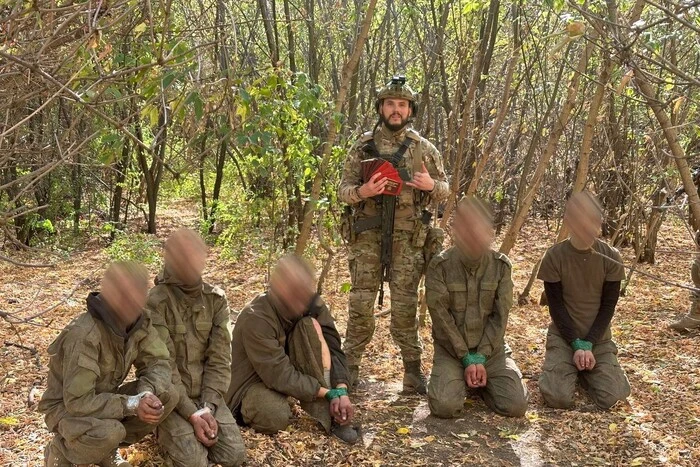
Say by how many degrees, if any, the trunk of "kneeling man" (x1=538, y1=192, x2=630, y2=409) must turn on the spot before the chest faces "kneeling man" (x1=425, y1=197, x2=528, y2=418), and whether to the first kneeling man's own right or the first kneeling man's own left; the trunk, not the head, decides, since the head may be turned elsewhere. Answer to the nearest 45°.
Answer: approximately 45° to the first kneeling man's own right

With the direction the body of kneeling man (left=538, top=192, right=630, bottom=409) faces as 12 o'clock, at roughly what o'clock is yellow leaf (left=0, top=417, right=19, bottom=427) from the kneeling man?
The yellow leaf is roughly at 2 o'clock from the kneeling man.

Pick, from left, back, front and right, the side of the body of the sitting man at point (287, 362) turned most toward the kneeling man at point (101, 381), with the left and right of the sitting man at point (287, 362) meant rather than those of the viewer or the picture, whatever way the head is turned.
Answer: right

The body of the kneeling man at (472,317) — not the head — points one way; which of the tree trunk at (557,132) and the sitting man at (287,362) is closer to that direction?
the sitting man

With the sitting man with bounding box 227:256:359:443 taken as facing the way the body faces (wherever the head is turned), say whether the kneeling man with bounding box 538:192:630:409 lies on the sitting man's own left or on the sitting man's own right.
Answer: on the sitting man's own left

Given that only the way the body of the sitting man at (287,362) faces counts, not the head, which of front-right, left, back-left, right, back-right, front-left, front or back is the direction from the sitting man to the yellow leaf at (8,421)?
back-right

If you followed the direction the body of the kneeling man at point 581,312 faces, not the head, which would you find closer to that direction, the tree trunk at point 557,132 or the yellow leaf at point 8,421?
the yellow leaf

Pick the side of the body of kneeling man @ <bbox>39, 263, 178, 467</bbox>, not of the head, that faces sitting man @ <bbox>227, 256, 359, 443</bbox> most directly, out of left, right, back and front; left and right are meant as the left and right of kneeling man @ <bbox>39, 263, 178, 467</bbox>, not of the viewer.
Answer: left
